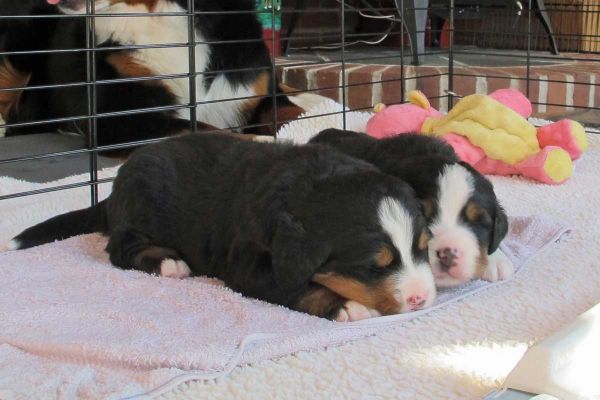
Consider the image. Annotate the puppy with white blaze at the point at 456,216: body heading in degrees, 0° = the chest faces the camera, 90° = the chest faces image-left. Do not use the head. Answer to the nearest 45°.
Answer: approximately 315°

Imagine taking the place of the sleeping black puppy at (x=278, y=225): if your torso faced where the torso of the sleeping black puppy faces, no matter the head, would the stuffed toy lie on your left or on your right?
on your left

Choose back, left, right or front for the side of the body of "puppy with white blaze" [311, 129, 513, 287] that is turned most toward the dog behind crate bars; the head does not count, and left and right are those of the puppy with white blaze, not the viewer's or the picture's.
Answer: back

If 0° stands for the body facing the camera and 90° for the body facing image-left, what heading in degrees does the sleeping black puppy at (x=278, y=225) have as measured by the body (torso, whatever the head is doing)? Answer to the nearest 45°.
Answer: approximately 315°

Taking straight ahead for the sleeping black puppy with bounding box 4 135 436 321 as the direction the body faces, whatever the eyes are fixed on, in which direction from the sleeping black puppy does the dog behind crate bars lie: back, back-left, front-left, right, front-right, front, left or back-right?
back-left
